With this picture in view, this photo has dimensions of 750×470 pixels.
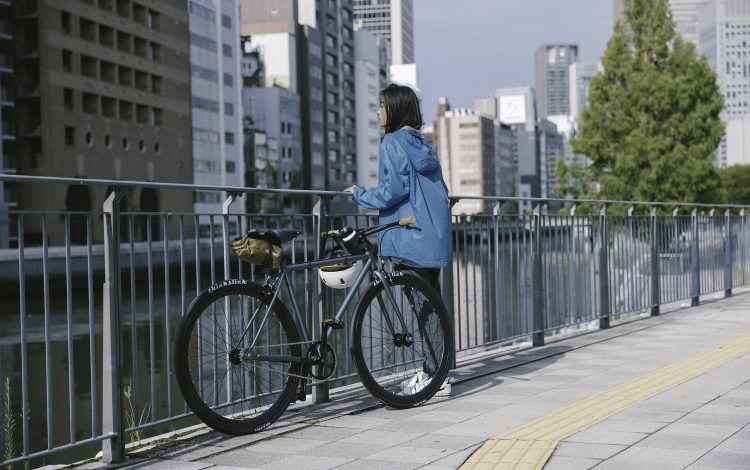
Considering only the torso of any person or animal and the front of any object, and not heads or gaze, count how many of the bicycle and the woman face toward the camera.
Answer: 0

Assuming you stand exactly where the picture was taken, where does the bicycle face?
facing away from the viewer and to the right of the viewer

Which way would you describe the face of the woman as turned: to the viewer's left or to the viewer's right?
to the viewer's left

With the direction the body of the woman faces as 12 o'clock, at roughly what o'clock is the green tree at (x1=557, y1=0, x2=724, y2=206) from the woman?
The green tree is roughly at 2 o'clock from the woman.

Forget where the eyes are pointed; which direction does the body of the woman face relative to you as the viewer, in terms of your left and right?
facing away from the viewer and to the left of the viewer

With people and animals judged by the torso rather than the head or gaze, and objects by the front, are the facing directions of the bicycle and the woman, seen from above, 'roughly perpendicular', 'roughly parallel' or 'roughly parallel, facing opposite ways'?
roughly perpendicular

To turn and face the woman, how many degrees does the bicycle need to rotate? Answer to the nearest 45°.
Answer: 0° — it already faces them

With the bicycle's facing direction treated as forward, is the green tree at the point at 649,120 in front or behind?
in front

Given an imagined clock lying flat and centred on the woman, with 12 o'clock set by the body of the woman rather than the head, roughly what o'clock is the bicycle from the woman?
The bicycle is roughly at 9 o'clock from the woman.
